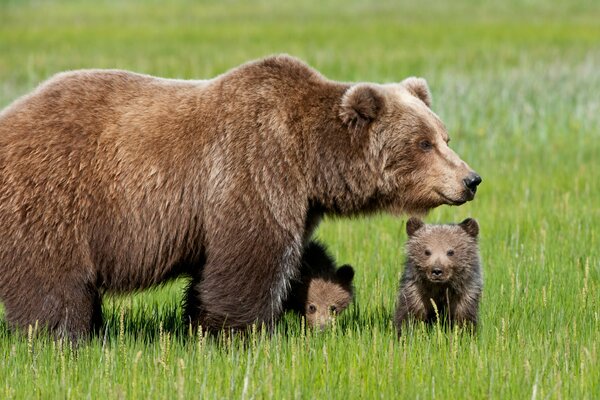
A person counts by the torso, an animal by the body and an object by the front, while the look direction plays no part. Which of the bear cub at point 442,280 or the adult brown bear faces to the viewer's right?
the adult brown bear

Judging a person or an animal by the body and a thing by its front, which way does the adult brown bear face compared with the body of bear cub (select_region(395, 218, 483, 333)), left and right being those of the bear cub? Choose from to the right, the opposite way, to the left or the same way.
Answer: to the left

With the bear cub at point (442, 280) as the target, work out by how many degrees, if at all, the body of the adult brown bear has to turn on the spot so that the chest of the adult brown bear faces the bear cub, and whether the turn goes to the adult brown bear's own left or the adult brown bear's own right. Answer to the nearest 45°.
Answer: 0° — it already faces it

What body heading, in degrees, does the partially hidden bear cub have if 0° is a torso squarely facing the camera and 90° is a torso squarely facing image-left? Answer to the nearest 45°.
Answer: approximately 0°

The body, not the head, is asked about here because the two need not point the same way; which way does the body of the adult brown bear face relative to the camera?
to the viewer's right

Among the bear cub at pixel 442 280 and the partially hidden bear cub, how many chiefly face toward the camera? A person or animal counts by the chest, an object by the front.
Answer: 2

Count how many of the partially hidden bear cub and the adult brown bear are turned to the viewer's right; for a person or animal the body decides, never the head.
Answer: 1

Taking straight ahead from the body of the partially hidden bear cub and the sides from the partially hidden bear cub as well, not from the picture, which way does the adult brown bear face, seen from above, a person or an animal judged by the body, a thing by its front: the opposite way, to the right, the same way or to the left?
to the left
